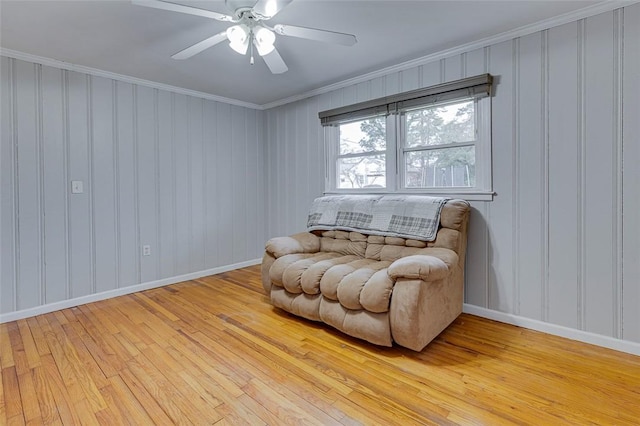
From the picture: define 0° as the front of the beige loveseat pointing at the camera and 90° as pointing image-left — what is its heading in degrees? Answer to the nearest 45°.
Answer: approximately 45°
